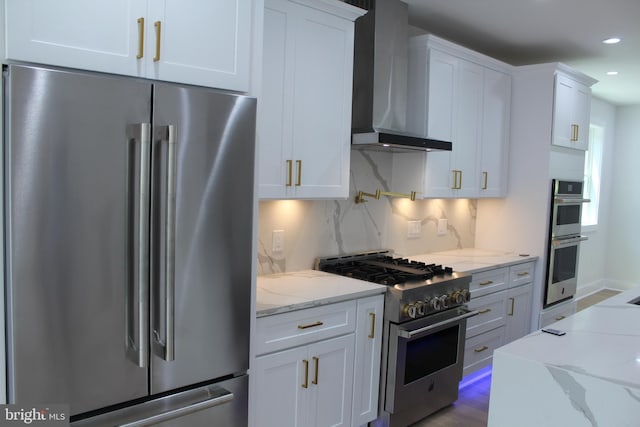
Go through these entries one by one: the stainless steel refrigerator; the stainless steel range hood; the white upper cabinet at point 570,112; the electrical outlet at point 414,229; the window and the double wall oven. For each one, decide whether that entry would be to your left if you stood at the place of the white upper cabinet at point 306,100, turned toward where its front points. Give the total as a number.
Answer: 5

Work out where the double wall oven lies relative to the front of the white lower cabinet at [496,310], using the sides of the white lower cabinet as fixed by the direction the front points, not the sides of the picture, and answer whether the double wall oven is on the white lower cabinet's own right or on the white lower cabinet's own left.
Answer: on the white lower cabinet's own left

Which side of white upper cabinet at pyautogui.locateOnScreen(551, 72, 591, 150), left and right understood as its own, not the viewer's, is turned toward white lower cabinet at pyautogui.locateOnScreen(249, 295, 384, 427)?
right

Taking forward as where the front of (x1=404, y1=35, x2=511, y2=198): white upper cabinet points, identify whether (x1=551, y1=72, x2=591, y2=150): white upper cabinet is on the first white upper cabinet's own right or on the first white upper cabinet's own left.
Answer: on the first white upper cabinet's own left

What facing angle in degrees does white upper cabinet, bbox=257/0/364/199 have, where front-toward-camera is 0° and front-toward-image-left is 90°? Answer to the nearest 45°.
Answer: approximately 315°

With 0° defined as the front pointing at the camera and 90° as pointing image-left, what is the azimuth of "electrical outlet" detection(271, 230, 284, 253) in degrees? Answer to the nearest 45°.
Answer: approximately 315°

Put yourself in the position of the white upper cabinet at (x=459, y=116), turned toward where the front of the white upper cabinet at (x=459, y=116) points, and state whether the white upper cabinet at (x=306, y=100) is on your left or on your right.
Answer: on your right

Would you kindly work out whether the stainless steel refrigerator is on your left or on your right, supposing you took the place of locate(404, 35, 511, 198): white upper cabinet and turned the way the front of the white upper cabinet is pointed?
on your right

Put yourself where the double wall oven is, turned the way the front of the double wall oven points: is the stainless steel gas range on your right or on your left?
on your right

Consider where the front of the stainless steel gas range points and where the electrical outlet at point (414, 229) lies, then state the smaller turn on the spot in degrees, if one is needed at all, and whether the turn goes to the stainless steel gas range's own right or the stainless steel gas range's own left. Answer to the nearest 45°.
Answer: approximately 135° to the stainless steel gas range's own left
